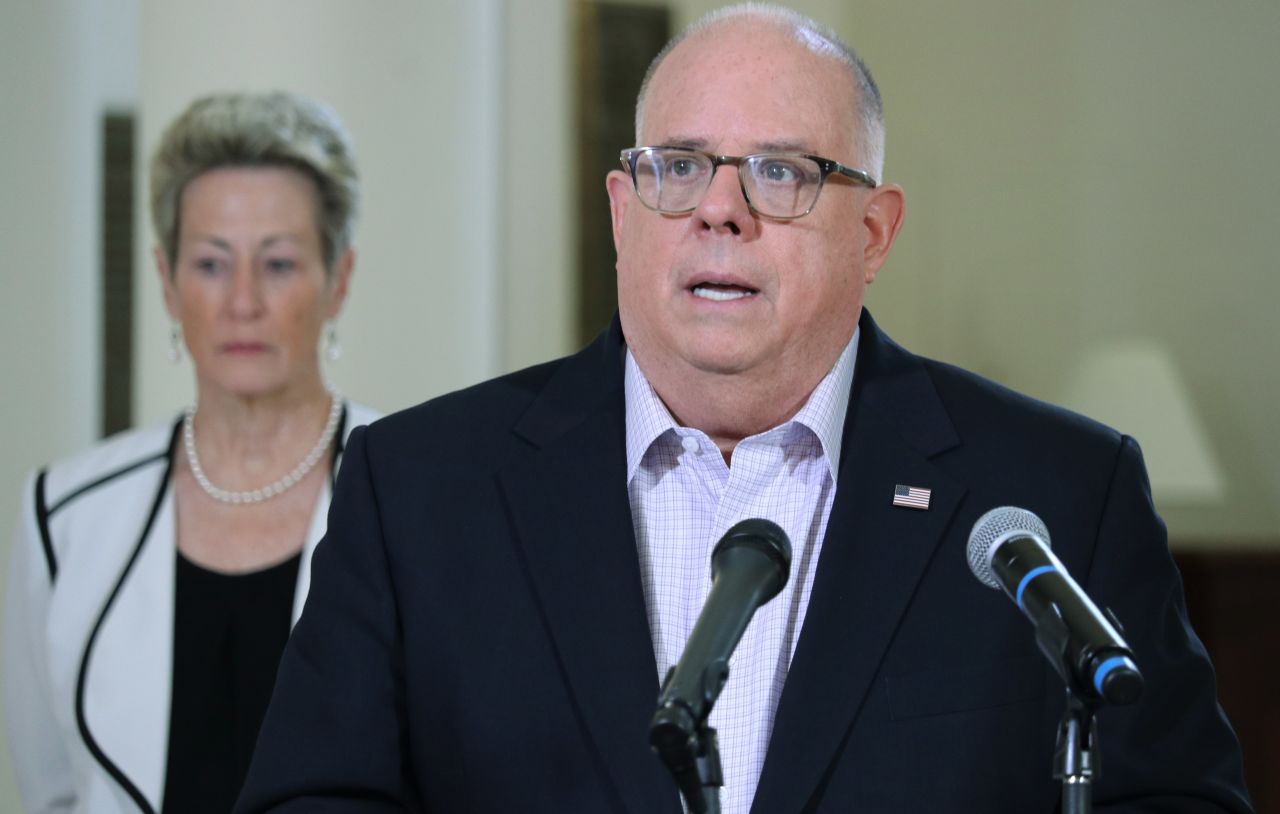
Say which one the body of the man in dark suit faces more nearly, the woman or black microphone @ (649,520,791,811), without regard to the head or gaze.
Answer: the black microphone

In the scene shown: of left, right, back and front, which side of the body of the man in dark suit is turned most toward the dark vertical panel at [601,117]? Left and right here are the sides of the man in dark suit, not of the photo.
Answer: back

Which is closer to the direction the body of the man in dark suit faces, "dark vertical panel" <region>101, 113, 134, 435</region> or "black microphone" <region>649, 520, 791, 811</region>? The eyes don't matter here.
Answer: the black microphone

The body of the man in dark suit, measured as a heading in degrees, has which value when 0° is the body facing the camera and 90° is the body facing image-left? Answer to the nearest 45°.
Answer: approximately 0°

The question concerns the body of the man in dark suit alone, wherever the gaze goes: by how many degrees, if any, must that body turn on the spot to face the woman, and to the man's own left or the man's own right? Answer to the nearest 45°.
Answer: approximately 135° to the man's own right

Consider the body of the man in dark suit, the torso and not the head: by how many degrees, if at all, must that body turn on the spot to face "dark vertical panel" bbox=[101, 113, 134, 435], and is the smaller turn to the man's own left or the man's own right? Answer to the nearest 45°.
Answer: approximately 135° to the man's own right

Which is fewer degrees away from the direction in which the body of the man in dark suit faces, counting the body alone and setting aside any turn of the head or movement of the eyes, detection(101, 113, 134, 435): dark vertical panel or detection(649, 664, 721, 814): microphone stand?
the microphone stand

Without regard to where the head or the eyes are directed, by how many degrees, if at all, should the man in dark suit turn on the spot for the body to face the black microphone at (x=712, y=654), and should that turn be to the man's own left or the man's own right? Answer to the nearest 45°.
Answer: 0° — they already face it

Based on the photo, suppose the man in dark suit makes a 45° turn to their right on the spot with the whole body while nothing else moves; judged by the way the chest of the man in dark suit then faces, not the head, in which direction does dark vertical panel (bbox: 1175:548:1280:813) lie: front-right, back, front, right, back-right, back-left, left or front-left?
back

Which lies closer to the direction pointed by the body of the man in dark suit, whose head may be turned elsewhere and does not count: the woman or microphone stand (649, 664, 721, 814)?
the microphone stand

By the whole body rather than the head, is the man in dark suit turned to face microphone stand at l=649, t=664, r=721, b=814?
yes

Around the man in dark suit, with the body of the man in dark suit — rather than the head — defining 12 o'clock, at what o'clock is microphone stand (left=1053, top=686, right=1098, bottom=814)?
The microphone stand is roughly at 11 o'clock from the man in dark suit.

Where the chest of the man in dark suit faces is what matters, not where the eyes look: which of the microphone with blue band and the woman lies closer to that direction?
the microphone with blue band
